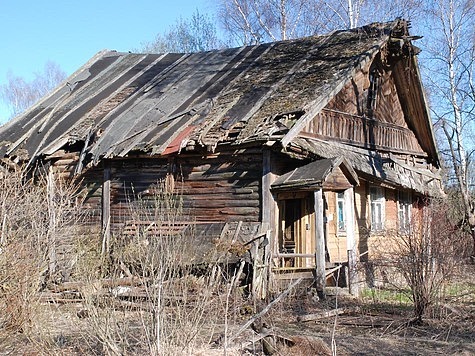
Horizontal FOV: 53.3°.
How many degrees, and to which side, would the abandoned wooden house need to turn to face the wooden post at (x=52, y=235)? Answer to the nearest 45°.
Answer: approximately 90° to its right

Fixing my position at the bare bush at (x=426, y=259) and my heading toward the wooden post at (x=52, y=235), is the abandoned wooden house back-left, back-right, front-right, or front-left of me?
front-right

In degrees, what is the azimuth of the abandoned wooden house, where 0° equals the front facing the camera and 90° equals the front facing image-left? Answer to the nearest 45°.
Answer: approximately 315°

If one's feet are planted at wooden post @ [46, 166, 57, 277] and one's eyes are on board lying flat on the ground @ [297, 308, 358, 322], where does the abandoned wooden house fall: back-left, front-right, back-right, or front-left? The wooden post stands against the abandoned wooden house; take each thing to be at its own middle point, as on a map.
front-left

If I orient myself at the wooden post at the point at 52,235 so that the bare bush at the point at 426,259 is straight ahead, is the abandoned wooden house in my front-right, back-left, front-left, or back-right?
front-left
